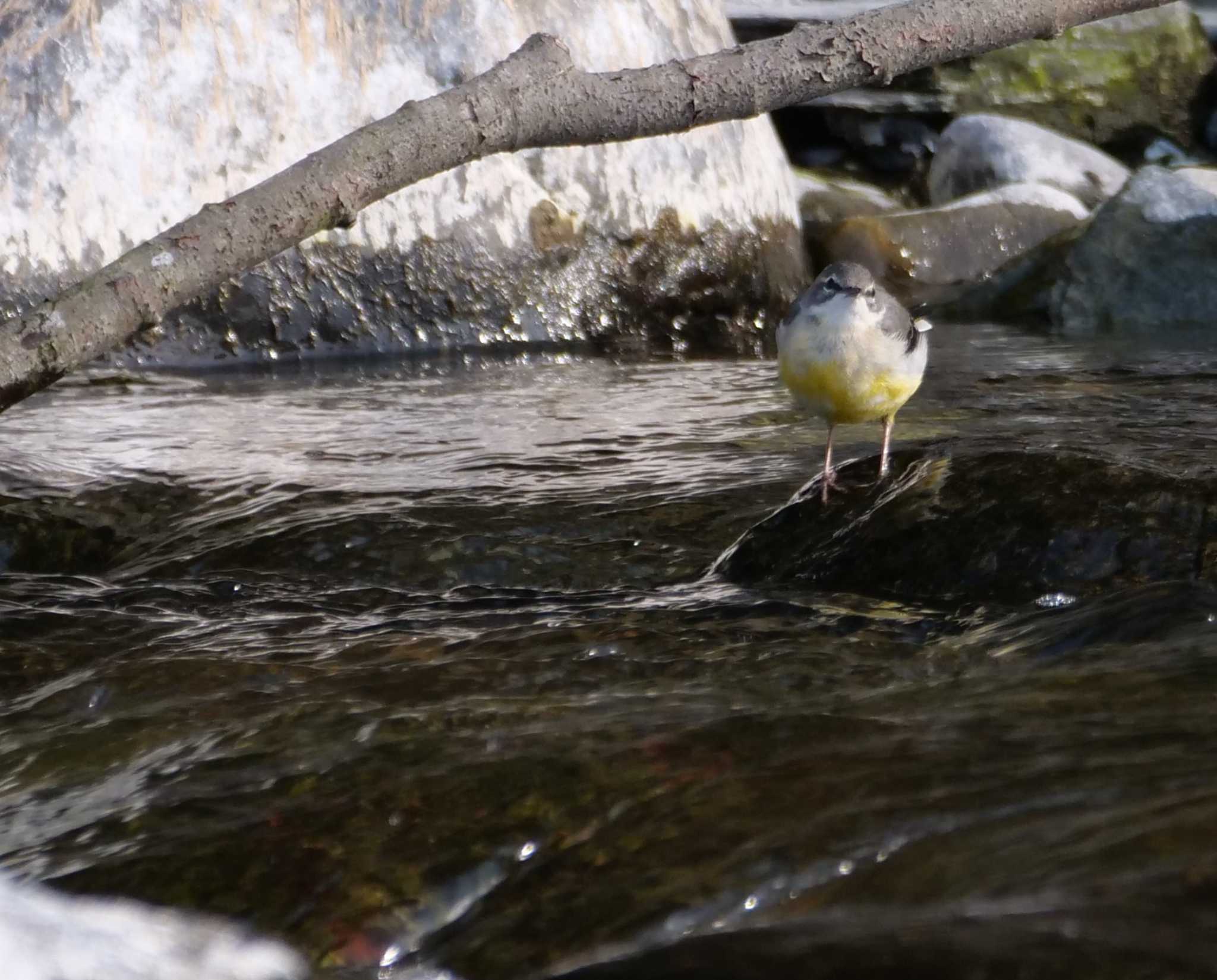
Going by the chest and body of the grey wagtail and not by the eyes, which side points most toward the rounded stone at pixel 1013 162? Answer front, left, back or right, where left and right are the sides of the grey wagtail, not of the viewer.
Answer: back

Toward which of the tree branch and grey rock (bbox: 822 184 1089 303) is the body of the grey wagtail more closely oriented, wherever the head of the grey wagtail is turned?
the tree branch

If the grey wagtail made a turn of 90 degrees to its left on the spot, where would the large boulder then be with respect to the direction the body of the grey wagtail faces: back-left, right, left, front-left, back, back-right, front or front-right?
back-left

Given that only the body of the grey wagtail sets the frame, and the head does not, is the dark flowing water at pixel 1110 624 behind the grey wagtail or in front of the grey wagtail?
in front

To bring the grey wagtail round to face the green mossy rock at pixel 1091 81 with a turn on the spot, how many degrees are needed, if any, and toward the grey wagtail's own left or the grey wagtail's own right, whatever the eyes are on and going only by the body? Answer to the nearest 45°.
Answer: approximately 180°

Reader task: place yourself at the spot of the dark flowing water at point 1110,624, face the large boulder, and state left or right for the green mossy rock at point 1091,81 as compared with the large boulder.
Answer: right

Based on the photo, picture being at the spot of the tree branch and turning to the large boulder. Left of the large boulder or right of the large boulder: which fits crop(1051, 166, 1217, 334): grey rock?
right

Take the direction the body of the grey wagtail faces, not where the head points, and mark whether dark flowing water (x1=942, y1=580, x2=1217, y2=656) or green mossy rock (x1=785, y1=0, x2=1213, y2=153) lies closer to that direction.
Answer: the dark flowing water

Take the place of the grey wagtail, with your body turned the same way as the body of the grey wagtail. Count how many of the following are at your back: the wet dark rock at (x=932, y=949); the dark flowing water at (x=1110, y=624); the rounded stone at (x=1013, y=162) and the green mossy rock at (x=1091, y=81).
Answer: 2

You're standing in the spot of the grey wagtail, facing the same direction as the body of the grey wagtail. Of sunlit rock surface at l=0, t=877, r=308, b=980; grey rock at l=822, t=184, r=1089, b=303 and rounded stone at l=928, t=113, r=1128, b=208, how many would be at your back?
2

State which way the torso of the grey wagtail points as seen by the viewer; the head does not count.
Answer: toward the camera

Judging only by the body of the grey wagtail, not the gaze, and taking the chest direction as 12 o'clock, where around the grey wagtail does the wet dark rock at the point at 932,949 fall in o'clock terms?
The wet dark rock is roughly at 12 o'clock from the grey wagtail.

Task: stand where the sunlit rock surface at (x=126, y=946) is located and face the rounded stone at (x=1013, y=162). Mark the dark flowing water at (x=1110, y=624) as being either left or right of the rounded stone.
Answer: right
